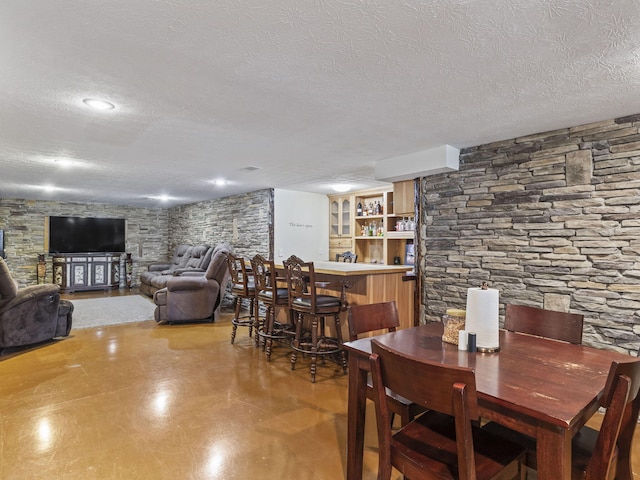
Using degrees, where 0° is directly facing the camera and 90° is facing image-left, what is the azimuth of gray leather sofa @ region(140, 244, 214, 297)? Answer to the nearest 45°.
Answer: approximately 45°

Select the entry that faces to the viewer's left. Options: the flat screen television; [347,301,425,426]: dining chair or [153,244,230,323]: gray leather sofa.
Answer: the gray leather sofa

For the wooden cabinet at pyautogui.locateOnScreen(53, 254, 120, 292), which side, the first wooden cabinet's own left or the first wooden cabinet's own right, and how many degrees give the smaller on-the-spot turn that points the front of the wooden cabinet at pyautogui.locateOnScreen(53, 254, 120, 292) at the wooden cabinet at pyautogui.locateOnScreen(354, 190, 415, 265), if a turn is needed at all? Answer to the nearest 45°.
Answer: approximately 45° to the first wooden cabinet's own left

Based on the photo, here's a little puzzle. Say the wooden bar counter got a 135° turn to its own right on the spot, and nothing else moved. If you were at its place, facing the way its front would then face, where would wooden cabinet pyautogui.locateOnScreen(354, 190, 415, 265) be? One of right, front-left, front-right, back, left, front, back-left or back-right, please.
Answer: front

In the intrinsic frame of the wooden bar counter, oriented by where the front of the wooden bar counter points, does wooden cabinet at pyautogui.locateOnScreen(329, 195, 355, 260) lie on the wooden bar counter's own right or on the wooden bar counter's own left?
on the wooden bar counter's own right

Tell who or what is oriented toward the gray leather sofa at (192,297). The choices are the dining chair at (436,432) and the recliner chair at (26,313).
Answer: the recliner chair

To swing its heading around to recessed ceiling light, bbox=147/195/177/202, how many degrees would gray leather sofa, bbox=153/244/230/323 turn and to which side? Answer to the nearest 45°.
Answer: approximately 90° to its right

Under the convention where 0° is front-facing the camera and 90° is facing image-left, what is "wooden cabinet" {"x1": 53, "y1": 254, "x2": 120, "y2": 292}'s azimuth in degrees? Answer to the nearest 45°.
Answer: approximately 0°

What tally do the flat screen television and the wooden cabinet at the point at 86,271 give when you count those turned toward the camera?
2

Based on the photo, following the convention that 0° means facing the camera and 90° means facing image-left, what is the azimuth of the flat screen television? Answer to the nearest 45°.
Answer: approximately 0°

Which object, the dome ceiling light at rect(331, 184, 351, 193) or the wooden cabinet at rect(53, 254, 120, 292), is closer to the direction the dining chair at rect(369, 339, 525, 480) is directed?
the dome ceiling light

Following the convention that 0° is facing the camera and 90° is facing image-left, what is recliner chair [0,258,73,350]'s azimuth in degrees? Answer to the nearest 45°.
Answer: approximately 270°
